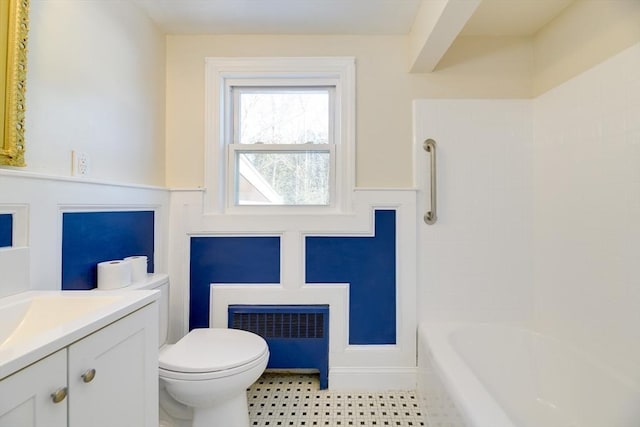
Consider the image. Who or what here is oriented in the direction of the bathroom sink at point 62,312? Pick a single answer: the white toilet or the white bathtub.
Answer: the white bathtub

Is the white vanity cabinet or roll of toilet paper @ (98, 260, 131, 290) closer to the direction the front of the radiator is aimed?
the white vanity cabinet

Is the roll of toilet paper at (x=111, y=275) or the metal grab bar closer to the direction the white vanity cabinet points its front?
the metal grab bar

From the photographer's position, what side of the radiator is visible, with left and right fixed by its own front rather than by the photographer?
front

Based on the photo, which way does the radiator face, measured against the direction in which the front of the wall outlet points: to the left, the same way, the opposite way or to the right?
to the right

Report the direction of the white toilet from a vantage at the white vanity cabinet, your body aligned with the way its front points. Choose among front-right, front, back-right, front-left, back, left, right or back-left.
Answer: left

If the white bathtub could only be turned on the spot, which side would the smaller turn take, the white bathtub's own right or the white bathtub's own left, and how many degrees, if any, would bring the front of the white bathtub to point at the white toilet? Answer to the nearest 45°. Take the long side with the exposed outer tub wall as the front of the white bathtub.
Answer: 0° — it already faces it

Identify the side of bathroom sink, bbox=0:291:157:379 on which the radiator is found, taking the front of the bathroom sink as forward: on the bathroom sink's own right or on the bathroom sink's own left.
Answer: on the bathroom sink's own left

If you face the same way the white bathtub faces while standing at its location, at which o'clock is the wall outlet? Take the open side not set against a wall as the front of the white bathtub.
The wall outlet is roughly at 12 o'clock from the white bathtub.

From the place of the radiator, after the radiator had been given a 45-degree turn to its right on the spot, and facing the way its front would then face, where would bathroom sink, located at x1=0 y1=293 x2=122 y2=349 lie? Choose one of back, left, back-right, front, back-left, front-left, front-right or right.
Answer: front

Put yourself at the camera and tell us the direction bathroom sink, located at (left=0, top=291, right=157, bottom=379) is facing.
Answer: facing the viewer and to the right of the viewer

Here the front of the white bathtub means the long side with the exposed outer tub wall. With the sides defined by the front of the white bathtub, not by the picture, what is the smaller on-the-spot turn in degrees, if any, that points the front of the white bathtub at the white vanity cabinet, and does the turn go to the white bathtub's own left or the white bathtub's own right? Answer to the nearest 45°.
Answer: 0° — it already faces it

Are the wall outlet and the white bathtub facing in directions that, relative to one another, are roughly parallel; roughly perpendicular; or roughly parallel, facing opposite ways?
roughly parallel, facing opposite ways
